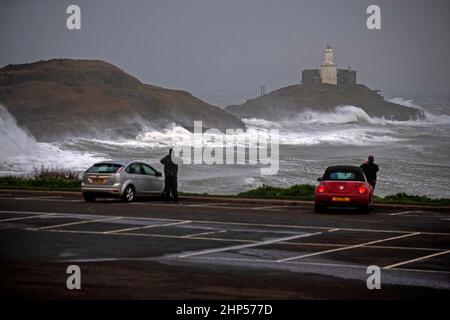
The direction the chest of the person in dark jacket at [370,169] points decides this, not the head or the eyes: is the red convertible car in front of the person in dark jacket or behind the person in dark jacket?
behind

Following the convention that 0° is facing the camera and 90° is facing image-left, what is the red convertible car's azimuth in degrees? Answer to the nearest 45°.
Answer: approximately 180°

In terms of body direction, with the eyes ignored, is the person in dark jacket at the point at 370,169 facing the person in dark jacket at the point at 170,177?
no

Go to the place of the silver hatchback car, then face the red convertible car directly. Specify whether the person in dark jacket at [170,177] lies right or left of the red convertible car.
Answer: left

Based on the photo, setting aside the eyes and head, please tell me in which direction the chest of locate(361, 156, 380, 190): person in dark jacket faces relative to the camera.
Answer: away from the camera

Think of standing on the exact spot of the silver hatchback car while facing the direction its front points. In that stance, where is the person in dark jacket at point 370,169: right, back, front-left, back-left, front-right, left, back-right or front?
front-right

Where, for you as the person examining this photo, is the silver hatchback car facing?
facing away from the viewer and to the right of the viewer

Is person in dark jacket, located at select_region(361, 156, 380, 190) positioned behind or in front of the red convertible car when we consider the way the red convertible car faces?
in front

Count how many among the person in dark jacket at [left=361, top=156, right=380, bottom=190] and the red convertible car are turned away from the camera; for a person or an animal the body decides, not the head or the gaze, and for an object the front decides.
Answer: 2

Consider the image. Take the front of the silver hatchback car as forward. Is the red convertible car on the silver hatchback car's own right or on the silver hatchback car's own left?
on the silver hatchback car's own right

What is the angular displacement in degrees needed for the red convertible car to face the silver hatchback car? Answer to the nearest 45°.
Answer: approximately 90° to its left

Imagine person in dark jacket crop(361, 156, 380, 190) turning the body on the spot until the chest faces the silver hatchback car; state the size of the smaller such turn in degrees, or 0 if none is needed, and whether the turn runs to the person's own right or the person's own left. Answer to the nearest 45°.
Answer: approximately 90° to the person's own left
